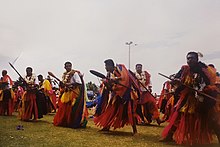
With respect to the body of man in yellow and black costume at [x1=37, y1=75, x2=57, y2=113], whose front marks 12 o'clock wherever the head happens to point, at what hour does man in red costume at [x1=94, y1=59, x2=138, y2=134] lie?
man in red costume at [x1=94, y1=59, x2=138, y2=134] is roughly at 10 o'clock from man in yellow and black costume at [x1=37, y1=75, x2=57, y2=113].

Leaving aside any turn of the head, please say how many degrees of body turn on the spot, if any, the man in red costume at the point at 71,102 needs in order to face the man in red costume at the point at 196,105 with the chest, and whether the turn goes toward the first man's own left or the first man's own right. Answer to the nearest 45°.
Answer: approximately 90° to the first man's own left

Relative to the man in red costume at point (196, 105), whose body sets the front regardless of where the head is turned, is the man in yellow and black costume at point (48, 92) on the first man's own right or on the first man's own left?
on the first man's own right

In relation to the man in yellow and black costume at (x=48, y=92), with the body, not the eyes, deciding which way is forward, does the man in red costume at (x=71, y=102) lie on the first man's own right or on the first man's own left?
on the first man's own left

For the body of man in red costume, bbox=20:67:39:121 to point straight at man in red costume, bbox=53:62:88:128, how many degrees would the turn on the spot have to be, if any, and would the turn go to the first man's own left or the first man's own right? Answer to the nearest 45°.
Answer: approximately 45° to the first man's own left

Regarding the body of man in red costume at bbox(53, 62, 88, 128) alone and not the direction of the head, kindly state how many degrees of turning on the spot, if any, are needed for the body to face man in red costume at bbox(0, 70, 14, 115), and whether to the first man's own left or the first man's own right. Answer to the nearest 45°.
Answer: approximately 90° to the first man's own right

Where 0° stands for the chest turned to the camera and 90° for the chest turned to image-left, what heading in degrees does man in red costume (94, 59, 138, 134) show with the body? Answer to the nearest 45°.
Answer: approximately 45°

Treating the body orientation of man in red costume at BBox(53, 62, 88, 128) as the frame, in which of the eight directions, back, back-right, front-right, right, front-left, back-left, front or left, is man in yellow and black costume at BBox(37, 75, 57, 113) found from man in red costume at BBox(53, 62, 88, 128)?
back-right
